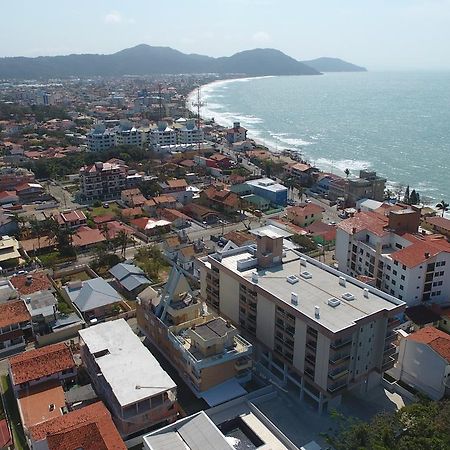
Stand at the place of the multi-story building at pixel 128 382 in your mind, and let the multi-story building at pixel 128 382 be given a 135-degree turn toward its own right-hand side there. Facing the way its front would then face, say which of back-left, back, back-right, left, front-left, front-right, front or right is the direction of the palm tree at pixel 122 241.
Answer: right

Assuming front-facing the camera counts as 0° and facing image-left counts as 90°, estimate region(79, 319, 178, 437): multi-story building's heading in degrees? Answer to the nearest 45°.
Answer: approximately 315°

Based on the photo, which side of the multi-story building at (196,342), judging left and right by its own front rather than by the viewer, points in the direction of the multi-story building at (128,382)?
right

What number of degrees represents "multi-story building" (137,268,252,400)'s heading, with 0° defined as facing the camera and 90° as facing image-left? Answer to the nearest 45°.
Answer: approximately 315°

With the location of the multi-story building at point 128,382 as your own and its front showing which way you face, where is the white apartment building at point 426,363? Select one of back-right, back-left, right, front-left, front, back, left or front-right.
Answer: front-left
